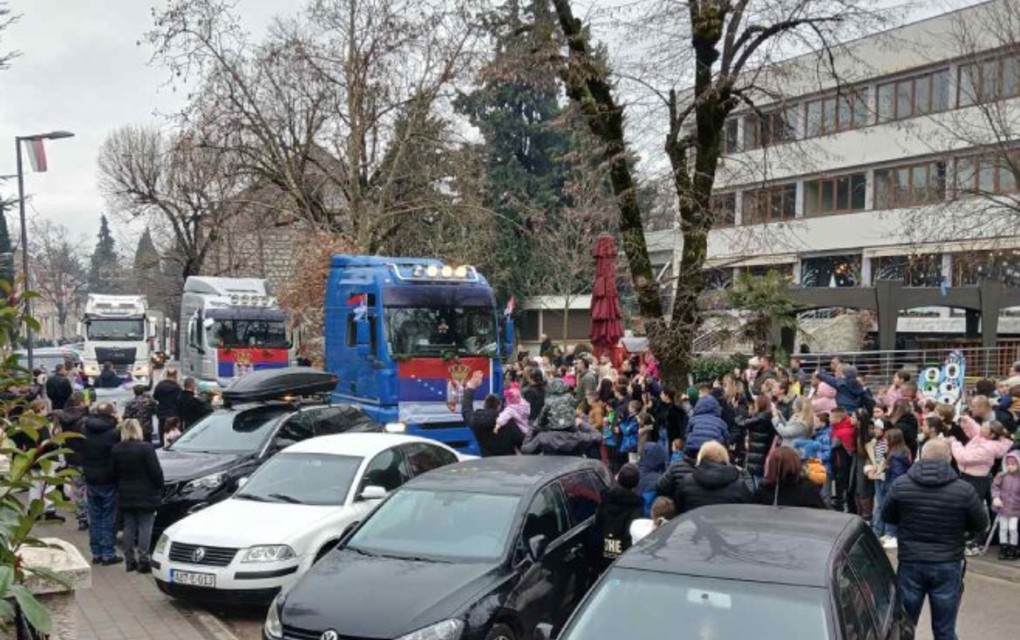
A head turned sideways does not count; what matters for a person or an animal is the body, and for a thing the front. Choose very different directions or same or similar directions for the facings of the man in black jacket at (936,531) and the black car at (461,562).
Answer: very different directions

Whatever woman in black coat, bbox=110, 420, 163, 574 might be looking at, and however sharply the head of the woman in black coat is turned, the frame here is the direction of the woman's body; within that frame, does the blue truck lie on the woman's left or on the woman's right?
on the woman's right

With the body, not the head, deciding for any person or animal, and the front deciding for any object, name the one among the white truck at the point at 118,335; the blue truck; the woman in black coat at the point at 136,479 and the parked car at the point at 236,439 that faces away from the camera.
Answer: the woman in black coat

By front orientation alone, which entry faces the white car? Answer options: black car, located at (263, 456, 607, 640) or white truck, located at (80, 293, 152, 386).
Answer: the white truck

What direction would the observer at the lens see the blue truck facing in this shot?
facing the viewer and to the right of the viewer

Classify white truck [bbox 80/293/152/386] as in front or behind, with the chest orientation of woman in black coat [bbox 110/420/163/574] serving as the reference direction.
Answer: in front

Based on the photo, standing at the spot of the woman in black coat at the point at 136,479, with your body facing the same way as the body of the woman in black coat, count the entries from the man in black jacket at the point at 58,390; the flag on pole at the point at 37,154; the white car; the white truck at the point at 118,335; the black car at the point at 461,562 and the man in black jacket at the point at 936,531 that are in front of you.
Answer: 3

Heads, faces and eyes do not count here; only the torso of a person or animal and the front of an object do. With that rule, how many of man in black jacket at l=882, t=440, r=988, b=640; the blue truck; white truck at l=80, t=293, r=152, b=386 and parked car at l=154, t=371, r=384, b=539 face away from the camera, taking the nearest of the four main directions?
1

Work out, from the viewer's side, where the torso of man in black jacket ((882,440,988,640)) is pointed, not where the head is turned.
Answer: away from the camera

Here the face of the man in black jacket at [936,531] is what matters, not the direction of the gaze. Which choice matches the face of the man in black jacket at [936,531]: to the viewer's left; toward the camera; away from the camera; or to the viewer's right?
away from the camera

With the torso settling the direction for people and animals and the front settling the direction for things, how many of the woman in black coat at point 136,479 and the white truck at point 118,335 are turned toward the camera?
1

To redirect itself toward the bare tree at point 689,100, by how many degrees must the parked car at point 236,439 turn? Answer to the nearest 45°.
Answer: approximately 135° to its left

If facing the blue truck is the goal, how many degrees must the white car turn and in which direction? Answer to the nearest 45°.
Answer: approximately 135° to its right

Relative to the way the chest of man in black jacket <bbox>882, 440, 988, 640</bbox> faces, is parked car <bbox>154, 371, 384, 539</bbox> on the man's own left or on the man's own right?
on the man's own left

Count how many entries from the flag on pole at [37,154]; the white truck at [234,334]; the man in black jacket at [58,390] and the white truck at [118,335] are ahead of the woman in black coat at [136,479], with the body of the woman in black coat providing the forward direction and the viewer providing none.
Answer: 4
